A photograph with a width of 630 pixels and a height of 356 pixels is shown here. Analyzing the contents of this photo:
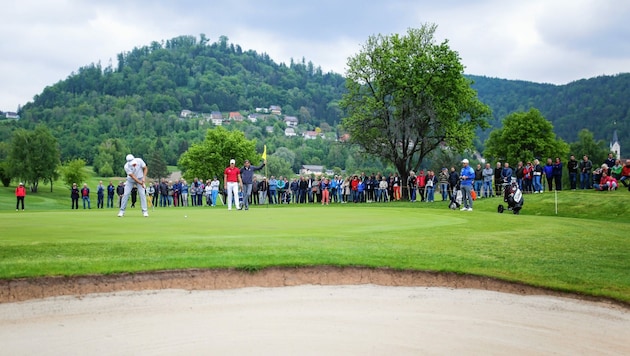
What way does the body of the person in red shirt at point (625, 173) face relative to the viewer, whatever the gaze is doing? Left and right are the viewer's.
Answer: facing the viewer and to the left of the viewer

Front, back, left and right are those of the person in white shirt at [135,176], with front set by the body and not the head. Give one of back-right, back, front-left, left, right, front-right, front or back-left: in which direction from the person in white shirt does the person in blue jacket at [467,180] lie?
left

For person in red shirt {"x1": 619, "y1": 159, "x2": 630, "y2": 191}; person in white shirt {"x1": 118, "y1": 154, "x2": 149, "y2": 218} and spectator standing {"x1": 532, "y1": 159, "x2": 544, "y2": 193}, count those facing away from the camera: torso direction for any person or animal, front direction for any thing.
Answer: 0

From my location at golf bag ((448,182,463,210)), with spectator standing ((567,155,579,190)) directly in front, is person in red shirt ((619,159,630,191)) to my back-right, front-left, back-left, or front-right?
front-right

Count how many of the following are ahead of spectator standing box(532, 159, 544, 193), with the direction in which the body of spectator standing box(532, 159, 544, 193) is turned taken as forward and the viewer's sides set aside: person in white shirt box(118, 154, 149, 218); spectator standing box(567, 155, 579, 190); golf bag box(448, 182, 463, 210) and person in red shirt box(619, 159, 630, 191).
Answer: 2

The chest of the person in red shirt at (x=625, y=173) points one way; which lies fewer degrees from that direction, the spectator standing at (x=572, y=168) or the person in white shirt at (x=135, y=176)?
the person in white shirt

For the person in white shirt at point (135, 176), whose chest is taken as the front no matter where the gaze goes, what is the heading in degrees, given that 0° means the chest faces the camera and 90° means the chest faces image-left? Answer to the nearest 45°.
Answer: approximately 0°

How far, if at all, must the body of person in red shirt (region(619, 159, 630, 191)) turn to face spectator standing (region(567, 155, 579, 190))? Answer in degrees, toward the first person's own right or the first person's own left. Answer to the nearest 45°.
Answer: approximately 90° to the first person's own right

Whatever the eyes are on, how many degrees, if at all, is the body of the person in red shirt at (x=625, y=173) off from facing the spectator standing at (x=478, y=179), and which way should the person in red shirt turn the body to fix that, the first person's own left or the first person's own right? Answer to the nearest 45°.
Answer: approximately 45° to the first person's own right

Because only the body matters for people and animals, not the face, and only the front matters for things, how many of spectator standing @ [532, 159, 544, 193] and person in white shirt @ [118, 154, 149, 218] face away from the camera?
0

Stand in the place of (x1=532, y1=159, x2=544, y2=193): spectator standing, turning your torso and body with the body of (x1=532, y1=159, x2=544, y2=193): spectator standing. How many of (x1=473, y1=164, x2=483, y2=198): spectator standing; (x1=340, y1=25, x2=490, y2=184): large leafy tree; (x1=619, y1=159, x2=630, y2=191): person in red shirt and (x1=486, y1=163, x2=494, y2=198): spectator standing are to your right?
3

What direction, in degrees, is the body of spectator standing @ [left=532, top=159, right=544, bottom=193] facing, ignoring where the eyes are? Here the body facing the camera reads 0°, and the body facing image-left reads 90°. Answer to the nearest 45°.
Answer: approximately 45°
